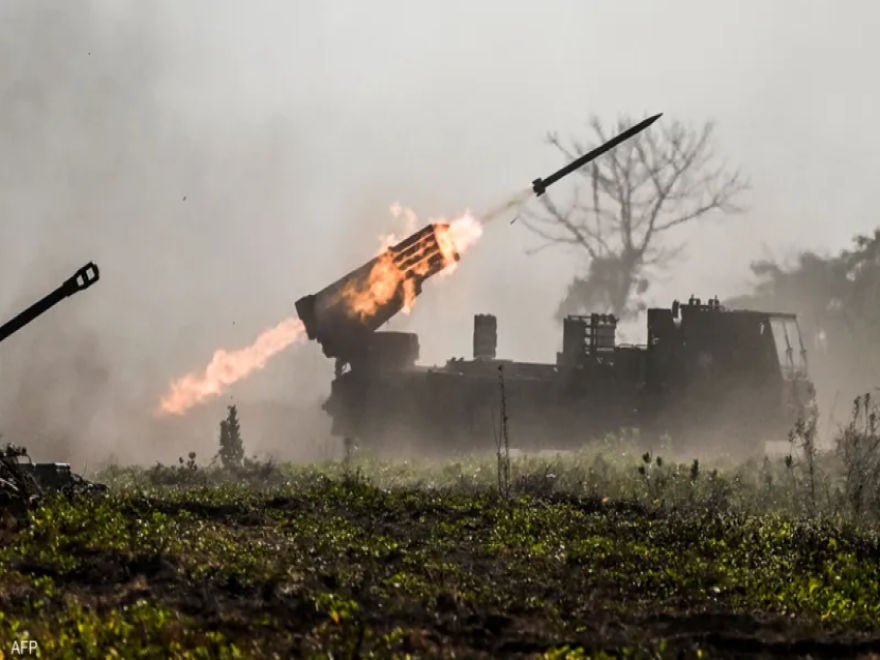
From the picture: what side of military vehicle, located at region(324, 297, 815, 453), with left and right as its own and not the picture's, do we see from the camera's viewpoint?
right

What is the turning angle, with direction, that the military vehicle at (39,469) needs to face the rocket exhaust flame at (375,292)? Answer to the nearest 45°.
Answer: approximately 45° to its left

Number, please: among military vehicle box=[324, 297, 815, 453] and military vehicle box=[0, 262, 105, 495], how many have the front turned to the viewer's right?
2

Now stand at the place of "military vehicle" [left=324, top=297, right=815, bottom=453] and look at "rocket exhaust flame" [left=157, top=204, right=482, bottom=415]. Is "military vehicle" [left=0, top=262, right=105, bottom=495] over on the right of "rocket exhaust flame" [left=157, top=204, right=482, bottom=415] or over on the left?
left

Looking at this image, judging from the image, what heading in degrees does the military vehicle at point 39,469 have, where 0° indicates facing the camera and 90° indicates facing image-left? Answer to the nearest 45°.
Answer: approximately 270°

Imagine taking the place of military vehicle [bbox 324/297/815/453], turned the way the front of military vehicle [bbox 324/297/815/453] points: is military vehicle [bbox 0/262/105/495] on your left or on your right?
on your right
